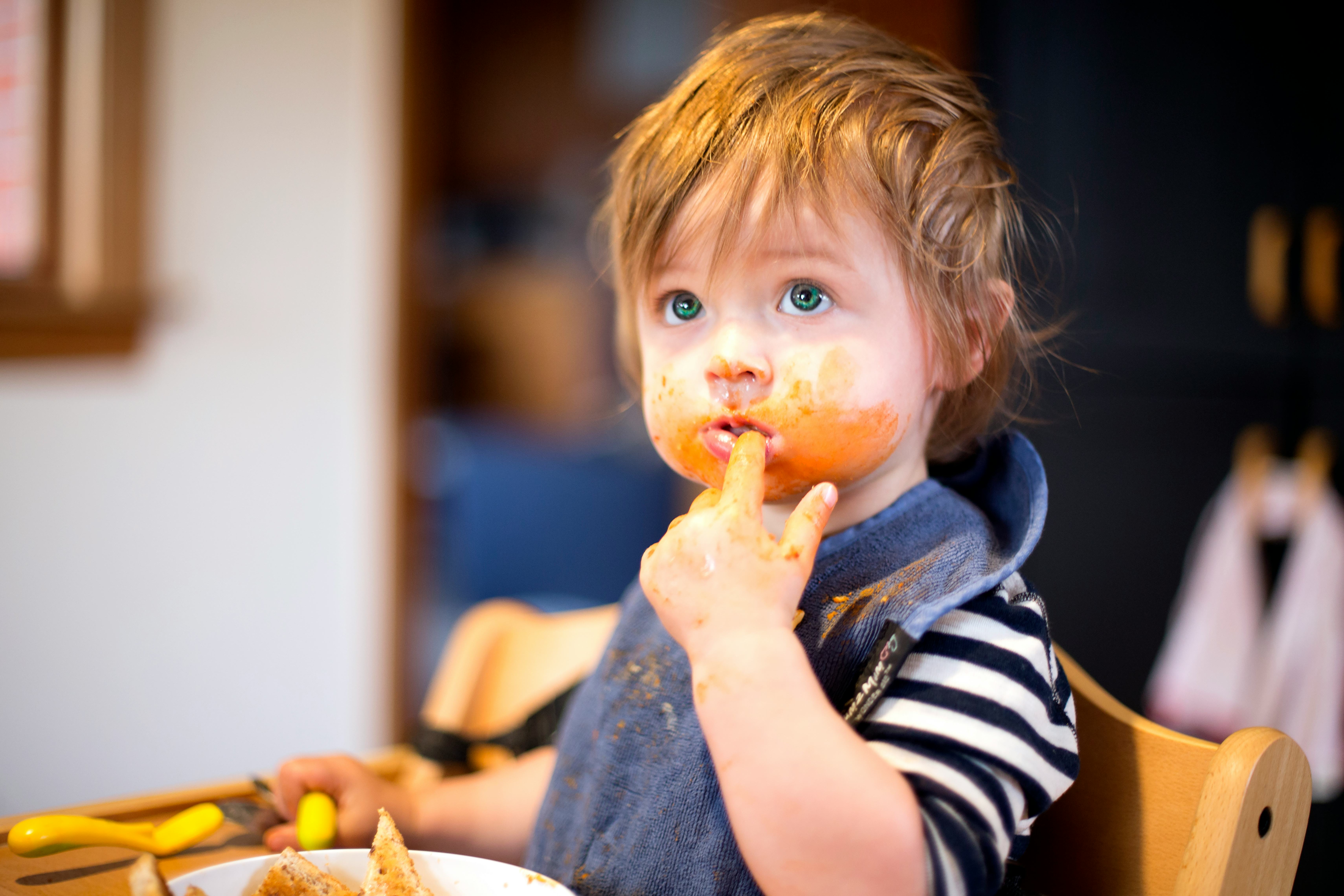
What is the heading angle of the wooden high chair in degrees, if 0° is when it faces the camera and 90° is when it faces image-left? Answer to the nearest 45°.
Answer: approximately 45°

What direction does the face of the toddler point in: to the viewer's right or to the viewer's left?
to the viewer's left

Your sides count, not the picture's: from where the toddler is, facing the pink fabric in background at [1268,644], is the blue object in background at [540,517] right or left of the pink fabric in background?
left
